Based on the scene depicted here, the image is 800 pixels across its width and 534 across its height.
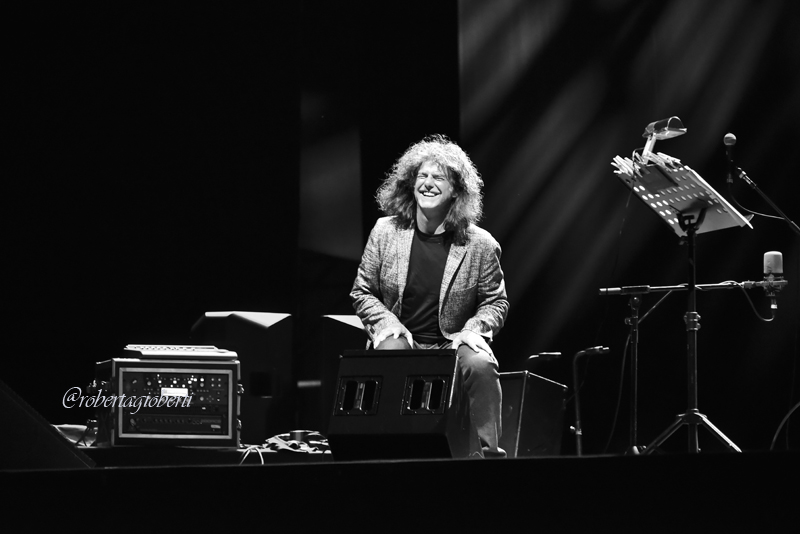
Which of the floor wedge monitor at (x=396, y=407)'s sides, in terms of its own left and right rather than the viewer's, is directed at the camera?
back

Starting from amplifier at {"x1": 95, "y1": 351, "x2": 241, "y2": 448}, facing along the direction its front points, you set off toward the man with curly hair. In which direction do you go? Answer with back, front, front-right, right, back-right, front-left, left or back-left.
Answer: left

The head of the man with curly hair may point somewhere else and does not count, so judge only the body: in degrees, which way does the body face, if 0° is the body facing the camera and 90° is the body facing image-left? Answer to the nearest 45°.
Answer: approximately 0°

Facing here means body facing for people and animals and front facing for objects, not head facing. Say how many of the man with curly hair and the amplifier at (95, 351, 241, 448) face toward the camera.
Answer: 2

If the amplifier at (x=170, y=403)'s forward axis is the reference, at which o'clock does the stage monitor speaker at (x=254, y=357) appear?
The stage monitor speaker is roughly at 7 o'clock from the amplifier.

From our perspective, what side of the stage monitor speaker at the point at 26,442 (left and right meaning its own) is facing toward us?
right

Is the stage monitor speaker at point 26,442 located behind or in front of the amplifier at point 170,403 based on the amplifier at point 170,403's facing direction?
in front

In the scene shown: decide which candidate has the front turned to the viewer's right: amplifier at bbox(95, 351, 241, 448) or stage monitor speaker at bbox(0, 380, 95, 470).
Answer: the stage monitor speaker

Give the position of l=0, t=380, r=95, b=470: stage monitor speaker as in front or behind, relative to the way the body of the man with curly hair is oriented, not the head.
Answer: in front

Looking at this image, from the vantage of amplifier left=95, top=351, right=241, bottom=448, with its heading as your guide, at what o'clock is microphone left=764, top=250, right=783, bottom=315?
The microphone is roughly at 9 o'clock from the amplifier.

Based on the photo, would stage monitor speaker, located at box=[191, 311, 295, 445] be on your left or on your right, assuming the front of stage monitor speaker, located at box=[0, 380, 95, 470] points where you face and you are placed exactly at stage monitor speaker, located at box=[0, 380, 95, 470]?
on your left

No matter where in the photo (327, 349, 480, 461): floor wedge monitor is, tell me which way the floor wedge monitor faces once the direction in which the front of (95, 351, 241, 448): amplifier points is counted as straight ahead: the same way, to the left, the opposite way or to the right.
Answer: the opposite way
